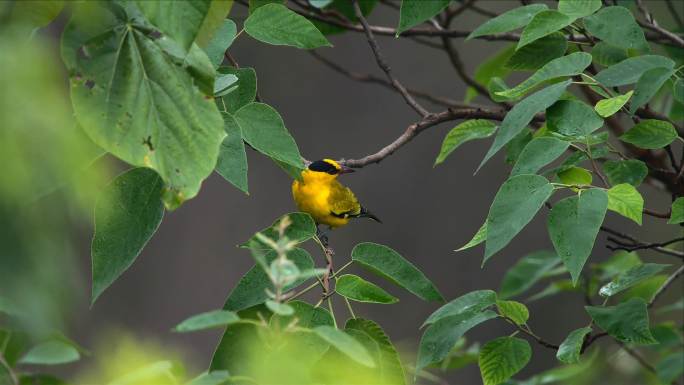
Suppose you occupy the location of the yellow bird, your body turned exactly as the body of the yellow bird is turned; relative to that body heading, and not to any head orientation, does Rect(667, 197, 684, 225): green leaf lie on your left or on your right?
on your left

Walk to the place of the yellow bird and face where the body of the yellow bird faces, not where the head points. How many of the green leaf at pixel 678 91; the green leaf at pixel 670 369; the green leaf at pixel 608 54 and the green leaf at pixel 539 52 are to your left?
4

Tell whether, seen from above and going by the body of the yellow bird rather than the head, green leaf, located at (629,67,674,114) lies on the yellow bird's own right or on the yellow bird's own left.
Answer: on the yellow bird's own left

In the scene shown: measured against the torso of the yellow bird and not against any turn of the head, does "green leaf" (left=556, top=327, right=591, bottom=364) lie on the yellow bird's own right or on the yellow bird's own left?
on the yellow bird's own left

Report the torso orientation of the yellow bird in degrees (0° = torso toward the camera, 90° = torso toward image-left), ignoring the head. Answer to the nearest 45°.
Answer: approximately 45°

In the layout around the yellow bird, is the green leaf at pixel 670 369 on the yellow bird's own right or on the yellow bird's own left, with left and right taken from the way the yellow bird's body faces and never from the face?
on the yellow bird's own left

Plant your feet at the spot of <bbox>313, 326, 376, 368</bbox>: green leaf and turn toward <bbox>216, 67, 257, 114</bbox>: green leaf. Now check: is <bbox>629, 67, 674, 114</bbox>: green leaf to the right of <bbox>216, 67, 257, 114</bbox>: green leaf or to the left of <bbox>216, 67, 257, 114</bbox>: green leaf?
right

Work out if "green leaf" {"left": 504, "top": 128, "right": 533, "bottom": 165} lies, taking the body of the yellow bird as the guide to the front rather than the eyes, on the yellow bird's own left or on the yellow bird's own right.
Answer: on the yellow bird's own left

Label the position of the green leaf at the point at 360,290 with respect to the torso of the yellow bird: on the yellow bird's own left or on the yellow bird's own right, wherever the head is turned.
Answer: on the yellow bird's own left

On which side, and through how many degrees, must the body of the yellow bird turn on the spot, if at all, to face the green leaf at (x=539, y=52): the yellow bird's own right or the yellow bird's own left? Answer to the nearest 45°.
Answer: approximately 90° to the yellow bird's own left

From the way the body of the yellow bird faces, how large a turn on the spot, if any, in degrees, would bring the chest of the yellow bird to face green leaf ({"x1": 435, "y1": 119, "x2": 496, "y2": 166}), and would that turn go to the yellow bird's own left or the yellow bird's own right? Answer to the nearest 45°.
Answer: approximately 90° to the yellow bird's own left
